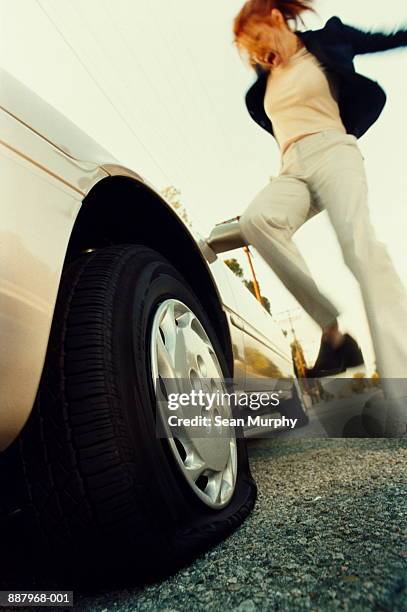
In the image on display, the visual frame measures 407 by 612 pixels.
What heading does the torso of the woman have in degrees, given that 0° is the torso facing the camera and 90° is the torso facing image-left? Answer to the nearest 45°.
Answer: approximately 45°

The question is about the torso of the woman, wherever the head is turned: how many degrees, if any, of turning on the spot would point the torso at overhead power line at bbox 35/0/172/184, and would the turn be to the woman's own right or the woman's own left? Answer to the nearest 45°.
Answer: approximately 90° to the woman's own right

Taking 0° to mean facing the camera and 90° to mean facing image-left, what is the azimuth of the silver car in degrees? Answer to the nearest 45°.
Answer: approximately 45°
